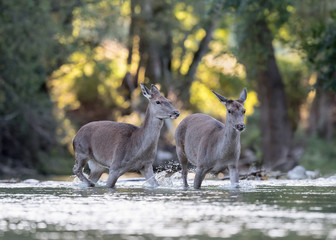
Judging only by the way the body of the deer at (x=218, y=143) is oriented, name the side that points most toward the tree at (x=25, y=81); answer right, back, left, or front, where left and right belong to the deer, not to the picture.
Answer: back

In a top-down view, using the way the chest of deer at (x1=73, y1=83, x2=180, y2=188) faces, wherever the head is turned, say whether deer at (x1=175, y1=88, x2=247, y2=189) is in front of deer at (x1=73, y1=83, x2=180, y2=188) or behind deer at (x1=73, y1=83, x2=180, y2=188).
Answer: in front

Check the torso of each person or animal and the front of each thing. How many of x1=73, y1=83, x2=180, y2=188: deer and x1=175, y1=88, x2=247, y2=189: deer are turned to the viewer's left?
0

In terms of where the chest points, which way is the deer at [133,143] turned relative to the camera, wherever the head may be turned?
to the viewer's right

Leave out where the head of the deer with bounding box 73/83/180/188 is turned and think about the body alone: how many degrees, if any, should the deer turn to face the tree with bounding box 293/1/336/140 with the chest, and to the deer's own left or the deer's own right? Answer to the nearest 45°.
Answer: approximately 45° to the deer's own left

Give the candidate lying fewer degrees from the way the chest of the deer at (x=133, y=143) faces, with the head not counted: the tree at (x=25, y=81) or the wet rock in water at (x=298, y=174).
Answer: the wet rock in water

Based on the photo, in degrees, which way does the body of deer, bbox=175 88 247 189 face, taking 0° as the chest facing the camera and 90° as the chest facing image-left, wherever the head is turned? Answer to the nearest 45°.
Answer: approximately 315°

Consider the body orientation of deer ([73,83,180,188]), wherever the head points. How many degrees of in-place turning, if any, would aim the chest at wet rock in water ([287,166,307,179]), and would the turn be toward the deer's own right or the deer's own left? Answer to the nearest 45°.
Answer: approximately 45° to the deer's own left
